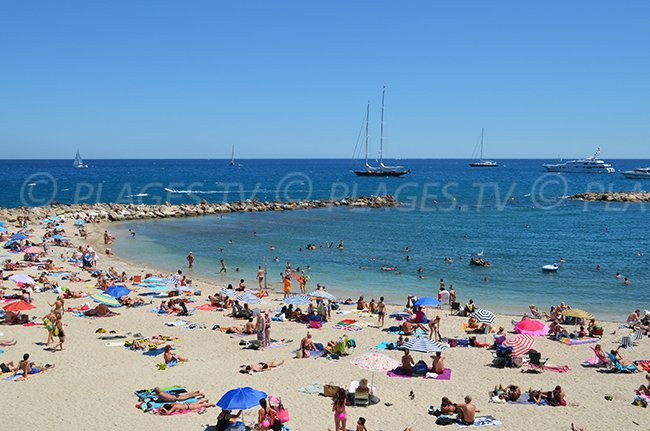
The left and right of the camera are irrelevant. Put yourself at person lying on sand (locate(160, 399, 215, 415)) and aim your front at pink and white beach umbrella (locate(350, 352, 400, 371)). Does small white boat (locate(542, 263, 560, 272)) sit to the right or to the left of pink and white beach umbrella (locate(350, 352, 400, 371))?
left

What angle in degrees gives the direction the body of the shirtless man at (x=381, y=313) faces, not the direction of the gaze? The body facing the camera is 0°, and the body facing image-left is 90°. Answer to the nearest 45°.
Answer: approximately 180°
